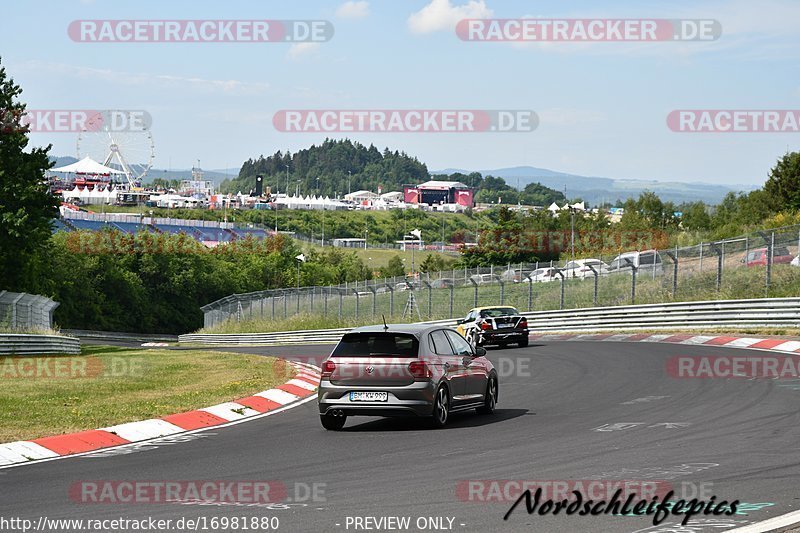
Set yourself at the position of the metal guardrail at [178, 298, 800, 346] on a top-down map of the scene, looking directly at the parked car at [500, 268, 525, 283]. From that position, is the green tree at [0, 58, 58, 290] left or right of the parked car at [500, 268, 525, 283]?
left

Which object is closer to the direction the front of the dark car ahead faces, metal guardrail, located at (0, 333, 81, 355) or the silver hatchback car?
the metal guardrail

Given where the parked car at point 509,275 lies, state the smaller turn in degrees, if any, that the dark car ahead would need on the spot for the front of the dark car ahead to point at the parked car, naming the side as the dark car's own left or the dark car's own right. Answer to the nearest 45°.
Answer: approximately 45° to the dark car's own right

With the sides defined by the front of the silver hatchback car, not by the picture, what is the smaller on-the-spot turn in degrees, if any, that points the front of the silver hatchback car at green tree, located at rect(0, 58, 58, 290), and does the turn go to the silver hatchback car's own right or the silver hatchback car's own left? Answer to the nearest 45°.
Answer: approximately 90° to the silver hatchback car's own left

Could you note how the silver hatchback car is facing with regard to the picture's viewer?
facing away from the viewer and to the right of the viewer

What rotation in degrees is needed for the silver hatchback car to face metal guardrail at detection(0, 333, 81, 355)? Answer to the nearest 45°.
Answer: approximately 90° to its left

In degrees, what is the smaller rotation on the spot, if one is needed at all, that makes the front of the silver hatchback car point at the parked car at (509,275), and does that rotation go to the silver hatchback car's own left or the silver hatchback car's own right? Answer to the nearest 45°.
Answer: approximately 45° to the silver hatchback car's own left
